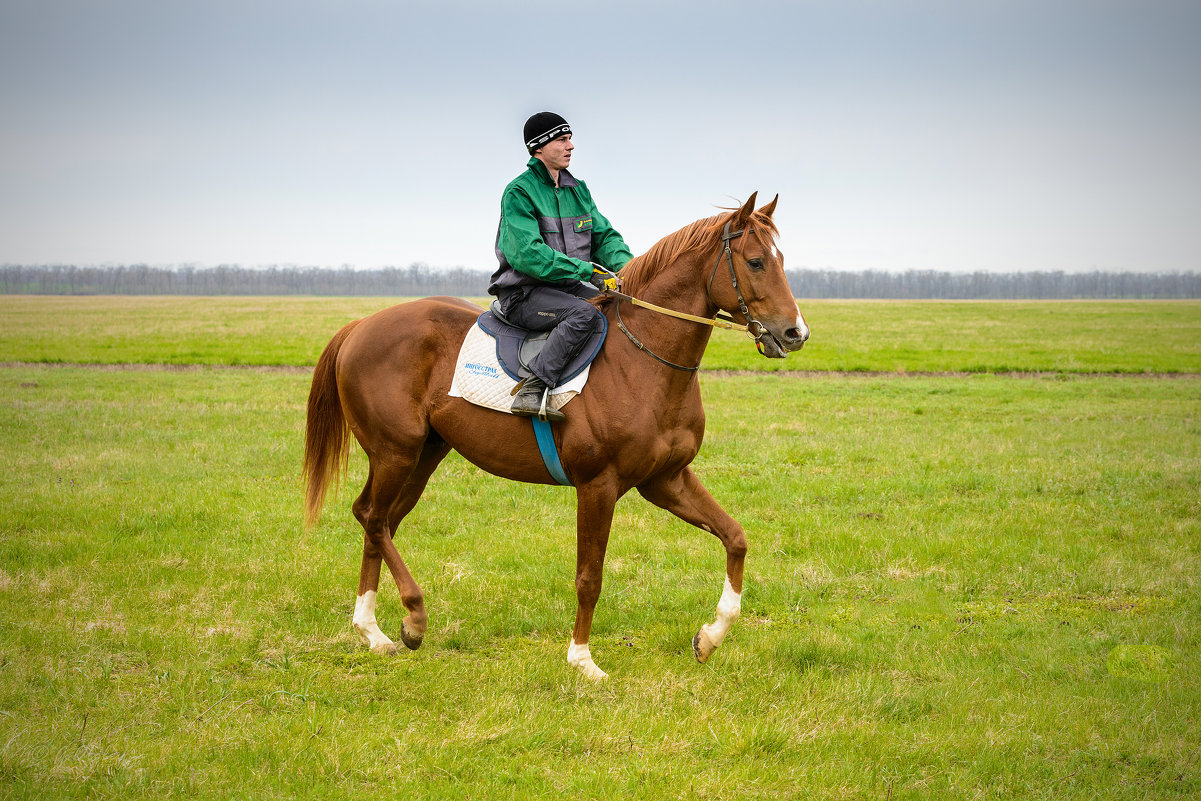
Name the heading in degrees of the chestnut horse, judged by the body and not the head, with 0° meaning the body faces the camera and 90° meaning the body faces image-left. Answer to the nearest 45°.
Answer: approximately 315°

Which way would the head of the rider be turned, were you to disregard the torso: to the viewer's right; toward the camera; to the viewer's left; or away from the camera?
to the viewer's right

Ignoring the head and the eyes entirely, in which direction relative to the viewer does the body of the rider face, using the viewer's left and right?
facing the viewer and to the right of the viewer
